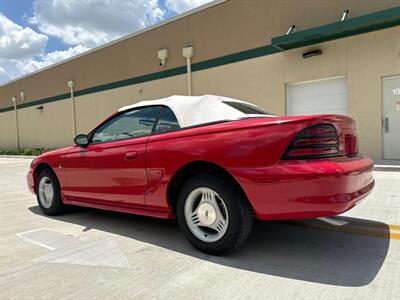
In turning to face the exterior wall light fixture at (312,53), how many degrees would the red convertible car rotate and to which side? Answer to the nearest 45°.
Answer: approximately 90° to its right

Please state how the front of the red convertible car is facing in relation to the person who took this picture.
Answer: facing away from the viewer and to the left of the viewer
